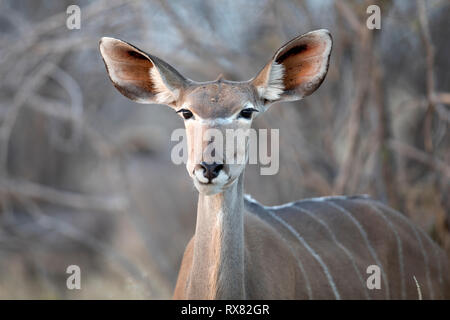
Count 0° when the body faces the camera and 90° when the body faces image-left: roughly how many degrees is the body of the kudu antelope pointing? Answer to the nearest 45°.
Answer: approximately 45°

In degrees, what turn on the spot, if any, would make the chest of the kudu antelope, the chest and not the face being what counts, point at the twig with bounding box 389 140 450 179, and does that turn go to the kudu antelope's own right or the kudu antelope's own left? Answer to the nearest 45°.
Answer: approximately 180°

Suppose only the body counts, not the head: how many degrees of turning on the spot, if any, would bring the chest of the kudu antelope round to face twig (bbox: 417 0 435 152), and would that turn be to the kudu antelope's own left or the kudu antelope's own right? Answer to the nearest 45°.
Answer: approximately 180°
